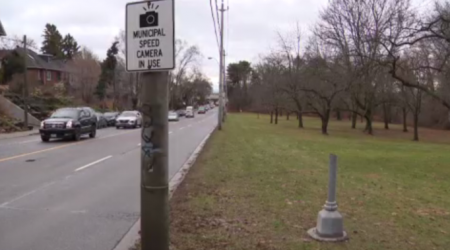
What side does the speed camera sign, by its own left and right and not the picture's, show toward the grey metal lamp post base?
left

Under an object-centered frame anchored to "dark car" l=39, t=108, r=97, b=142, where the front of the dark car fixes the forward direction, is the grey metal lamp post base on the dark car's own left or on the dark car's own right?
on the dark car's own left

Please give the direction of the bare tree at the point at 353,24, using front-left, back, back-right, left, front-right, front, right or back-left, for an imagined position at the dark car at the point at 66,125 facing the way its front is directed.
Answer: back-left

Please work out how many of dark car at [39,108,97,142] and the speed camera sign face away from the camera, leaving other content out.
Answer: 0

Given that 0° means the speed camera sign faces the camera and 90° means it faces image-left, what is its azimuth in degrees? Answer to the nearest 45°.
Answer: approximately 0°

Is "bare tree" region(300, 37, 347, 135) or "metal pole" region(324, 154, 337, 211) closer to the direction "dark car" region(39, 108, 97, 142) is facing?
the metal pole

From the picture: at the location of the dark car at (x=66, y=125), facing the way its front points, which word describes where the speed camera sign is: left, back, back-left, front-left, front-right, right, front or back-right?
front-left

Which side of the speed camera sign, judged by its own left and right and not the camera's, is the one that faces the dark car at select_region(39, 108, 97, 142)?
back

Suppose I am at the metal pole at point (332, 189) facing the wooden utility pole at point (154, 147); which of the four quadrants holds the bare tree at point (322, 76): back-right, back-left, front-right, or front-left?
back-right

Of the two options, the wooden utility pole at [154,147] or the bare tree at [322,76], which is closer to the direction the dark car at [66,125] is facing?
the wooden utility pole
